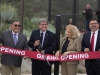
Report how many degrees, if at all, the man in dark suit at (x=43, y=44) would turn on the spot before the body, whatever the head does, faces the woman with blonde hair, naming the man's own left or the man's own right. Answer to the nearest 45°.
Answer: approximately 90° to the man's own left

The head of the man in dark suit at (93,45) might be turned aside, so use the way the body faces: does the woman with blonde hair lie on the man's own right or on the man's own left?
on the man's own right

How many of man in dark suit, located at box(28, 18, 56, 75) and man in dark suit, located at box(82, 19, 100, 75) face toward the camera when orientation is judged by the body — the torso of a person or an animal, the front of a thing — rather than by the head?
2

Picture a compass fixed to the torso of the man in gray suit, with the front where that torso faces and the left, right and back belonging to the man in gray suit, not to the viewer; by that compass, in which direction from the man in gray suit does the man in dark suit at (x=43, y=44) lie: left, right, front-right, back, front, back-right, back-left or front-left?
left

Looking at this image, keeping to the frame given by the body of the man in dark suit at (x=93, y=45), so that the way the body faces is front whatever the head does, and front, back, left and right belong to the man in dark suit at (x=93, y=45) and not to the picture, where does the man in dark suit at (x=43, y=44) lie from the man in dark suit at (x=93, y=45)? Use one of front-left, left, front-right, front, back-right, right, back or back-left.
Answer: right

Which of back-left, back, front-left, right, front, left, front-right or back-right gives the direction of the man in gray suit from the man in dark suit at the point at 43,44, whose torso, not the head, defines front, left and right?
right

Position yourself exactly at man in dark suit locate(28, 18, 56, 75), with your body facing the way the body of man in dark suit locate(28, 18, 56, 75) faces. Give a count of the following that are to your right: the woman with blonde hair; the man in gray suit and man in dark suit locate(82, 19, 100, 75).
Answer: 1

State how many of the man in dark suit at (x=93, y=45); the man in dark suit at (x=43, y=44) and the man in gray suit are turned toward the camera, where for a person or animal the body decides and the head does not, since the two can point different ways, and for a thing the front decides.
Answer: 3

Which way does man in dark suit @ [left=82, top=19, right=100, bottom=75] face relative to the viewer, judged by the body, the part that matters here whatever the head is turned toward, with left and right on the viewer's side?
facing the viewer

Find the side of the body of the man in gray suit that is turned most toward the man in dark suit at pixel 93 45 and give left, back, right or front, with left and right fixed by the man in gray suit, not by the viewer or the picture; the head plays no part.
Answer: left

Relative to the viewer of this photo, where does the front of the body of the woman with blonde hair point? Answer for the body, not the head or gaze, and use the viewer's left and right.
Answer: facing the viewer and to the left of the viewer

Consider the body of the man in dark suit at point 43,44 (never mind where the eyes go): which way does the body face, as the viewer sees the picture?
toward the camera

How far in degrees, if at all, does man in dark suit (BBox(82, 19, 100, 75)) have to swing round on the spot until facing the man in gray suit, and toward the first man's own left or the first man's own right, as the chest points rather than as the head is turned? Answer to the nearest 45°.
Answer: approximately 90° to the first man's own right
